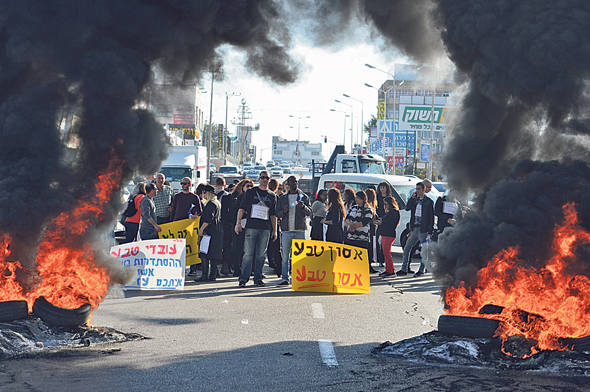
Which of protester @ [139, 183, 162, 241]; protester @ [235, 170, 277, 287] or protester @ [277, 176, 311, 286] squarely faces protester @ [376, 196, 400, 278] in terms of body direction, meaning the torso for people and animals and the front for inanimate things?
protester @ [139, 183, 162, 241]

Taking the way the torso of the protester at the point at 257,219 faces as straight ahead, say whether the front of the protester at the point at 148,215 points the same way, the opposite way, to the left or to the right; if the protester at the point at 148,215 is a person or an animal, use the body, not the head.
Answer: to the left

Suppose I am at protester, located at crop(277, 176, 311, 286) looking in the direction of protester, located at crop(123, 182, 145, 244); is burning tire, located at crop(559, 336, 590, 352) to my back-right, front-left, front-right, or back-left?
back-left

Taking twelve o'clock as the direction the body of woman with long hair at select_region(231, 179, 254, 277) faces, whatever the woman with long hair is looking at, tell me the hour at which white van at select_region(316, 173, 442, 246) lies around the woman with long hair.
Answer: The white van is roughly at 9 o'clock from the woman with long hair.

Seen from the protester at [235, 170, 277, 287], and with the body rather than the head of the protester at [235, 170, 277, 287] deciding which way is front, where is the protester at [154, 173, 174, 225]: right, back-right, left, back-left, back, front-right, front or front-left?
back-right

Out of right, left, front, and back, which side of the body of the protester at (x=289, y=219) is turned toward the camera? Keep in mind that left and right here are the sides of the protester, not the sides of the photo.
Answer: front

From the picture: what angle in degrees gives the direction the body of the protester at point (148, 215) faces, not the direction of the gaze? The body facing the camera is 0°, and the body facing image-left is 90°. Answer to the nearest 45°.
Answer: approximately 270°

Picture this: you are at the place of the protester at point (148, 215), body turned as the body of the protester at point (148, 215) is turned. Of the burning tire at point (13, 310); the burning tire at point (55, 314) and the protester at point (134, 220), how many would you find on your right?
2

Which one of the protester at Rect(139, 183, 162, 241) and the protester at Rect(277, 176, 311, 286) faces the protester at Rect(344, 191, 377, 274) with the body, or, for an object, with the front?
the protester at Rect(139, 183, 162, 241)

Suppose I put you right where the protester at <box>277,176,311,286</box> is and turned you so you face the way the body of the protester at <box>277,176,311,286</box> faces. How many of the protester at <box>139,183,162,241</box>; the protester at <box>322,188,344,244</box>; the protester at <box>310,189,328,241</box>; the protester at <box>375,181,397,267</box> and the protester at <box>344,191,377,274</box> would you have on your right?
1

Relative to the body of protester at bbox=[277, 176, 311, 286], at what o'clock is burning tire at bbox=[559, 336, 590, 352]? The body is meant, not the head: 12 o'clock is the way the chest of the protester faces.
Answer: The burning tire is roughly at 11 o'clock from the protester.

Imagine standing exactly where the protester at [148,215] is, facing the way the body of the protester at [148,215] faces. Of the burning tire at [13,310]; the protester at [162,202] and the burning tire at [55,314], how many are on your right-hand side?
2

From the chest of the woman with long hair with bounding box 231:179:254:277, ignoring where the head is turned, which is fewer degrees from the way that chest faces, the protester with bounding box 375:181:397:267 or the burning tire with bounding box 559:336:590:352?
the burning tire

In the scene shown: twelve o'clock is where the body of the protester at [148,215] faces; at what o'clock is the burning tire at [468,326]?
The burning tire is roughly at 2 o'clock from the protester.

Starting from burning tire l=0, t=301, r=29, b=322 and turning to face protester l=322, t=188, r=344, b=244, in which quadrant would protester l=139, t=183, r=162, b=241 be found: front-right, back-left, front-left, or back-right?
front-left

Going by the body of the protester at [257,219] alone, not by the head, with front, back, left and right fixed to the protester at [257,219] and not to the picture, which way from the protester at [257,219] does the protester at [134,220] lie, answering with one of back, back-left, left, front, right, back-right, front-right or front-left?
back-right

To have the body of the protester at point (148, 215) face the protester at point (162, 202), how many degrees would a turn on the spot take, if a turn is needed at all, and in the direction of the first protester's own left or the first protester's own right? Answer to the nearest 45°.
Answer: approximately 90° to the first protester's own left
